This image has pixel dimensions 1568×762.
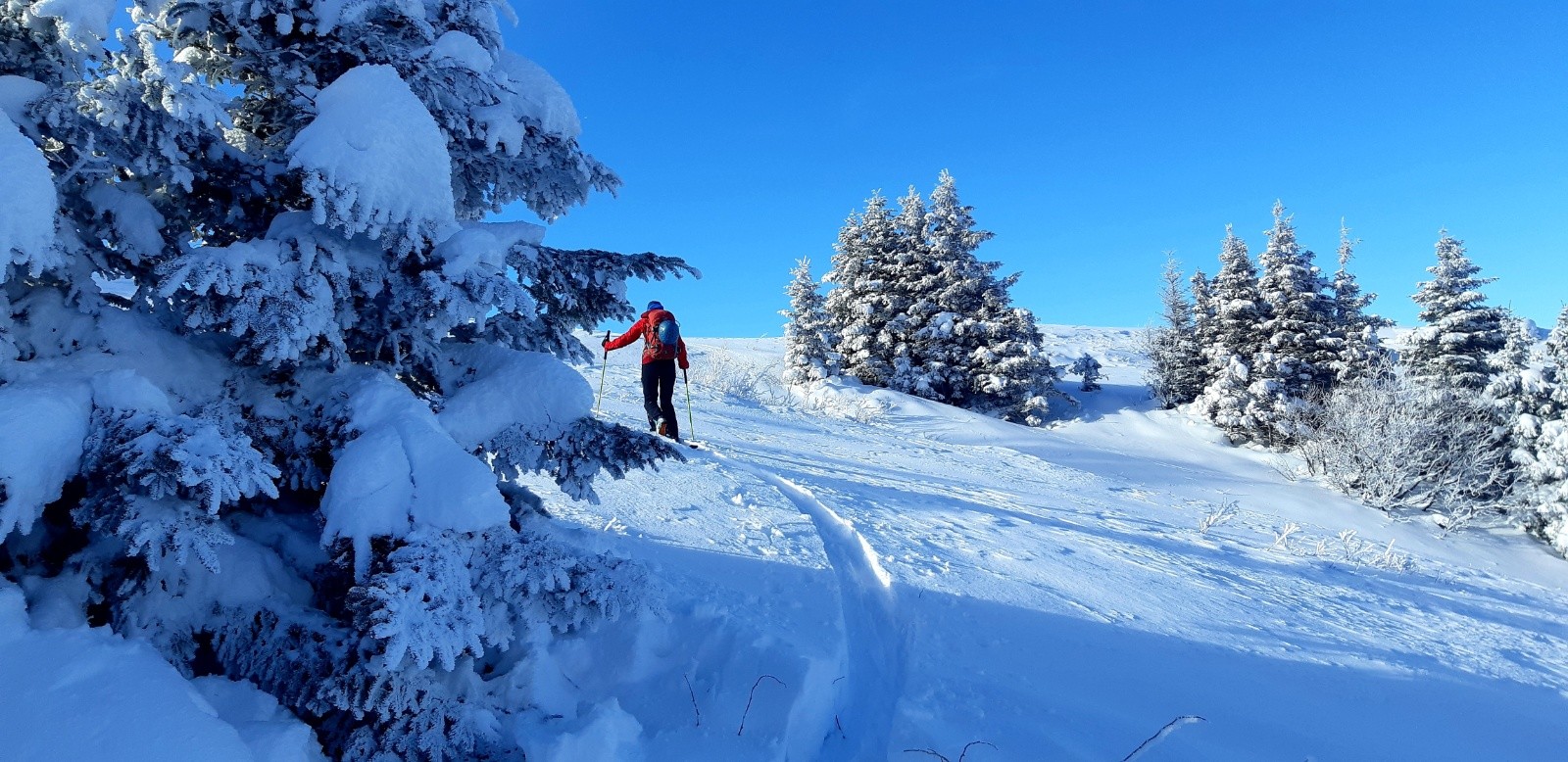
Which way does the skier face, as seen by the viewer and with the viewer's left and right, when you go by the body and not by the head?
facing away from the viewer and to the left of the viewer

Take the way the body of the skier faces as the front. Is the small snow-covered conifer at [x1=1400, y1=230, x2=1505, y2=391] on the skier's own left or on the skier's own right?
on the skier's own right

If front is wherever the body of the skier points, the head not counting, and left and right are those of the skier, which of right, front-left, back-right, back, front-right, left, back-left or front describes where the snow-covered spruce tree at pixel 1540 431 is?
back-right

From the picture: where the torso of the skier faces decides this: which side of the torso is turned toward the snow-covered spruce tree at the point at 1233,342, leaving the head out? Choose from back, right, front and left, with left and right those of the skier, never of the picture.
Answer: right

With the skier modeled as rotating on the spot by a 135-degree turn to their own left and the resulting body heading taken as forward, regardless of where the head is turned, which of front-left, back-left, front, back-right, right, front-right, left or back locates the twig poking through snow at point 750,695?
front

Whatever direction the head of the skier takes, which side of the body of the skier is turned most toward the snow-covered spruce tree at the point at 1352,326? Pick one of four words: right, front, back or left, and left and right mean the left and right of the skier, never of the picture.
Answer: right

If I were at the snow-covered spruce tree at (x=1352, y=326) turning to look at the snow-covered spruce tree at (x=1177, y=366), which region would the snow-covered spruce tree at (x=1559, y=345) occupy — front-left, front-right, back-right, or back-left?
back-left

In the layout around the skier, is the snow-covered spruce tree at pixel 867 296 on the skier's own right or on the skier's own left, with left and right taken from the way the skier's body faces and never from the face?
on the skier's own right

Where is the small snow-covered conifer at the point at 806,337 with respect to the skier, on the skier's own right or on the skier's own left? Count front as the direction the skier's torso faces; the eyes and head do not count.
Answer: on the skier's own right

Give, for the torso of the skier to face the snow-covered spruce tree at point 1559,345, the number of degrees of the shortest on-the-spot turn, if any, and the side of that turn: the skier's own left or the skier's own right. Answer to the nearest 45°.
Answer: approximately 135° to the skier's own right
